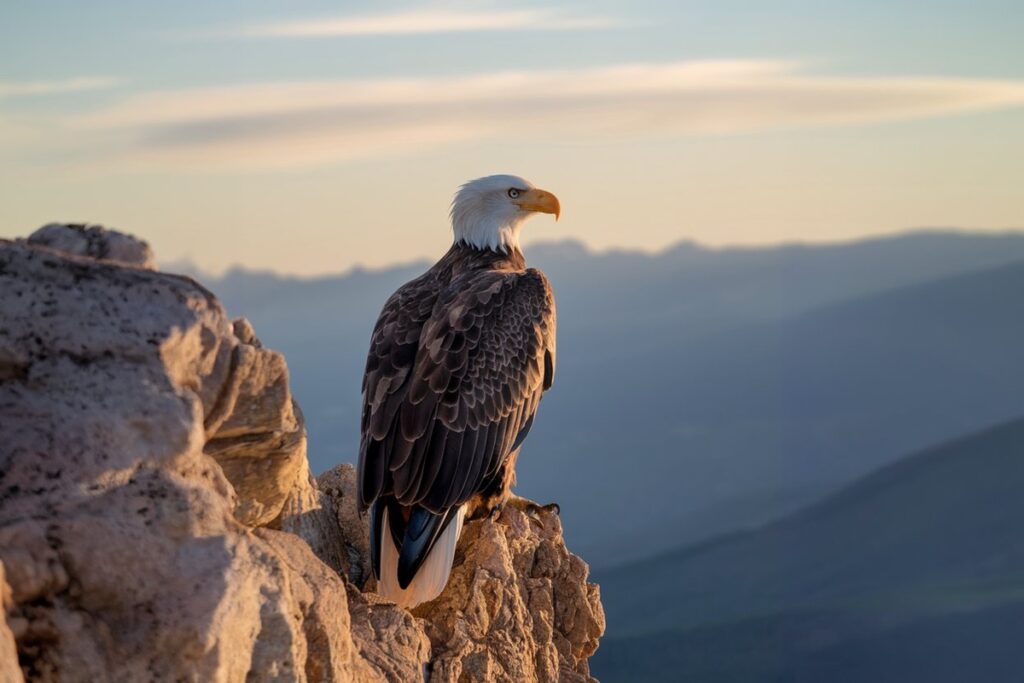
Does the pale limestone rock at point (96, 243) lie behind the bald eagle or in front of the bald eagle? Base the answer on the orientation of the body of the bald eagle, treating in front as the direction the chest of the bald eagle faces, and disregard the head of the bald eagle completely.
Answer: behind

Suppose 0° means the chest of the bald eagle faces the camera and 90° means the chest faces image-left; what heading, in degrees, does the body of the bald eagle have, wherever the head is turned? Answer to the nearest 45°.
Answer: approximately 225°

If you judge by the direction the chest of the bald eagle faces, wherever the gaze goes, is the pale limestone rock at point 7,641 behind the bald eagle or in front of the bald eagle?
behind
